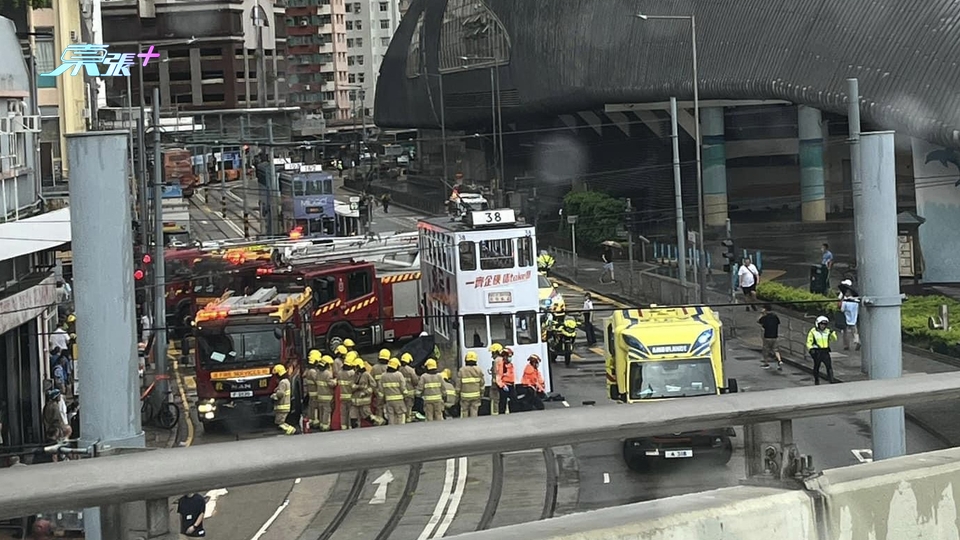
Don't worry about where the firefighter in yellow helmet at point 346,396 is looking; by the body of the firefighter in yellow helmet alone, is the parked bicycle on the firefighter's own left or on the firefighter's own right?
on the firefighter's own left

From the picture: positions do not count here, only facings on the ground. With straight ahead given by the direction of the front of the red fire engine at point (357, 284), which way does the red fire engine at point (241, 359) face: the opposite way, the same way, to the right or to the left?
to the left

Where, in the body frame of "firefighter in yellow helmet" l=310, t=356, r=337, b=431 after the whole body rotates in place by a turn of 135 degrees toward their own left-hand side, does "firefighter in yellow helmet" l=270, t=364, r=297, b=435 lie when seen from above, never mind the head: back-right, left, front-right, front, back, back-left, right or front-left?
front-right

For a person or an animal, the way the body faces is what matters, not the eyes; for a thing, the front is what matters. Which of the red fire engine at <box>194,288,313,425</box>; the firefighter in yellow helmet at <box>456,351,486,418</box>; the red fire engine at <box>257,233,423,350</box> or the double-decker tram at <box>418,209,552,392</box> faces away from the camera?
the firefighter in yellow helmet

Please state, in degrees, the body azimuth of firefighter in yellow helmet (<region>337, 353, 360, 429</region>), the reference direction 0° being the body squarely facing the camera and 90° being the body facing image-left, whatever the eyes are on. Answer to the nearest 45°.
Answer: approximately 225°

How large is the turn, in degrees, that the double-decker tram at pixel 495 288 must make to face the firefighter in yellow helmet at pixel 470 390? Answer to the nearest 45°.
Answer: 0° — it already faces them

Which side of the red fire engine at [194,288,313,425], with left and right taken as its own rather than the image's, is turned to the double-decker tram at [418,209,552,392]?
left

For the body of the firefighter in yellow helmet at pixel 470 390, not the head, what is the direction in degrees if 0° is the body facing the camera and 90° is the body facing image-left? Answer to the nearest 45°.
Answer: approximately 180°

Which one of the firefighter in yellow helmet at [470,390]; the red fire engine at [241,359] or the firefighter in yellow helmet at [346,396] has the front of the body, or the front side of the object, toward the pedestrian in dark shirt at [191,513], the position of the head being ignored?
the red fire engine

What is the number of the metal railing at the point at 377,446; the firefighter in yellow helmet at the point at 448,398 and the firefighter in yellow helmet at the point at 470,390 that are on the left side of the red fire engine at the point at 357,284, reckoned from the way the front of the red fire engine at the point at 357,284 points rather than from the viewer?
3

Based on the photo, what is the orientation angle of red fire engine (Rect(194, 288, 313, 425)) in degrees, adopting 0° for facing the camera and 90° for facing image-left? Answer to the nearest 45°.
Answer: approximately 0°

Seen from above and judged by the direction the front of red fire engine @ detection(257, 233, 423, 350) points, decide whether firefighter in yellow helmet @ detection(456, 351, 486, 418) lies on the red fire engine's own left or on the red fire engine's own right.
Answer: on the red fire engine's own left

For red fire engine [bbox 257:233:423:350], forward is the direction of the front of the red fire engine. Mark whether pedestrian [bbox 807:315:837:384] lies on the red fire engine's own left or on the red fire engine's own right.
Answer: on the red fire engine's own left

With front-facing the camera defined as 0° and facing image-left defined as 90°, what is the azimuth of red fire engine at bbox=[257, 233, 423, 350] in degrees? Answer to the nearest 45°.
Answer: approximately 90°

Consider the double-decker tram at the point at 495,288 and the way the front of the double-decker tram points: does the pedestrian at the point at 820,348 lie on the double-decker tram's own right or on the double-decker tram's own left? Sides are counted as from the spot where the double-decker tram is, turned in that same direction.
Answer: on the double-decker tram's own left
